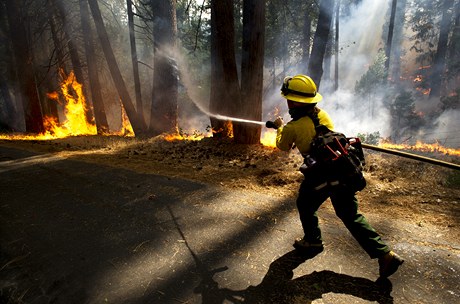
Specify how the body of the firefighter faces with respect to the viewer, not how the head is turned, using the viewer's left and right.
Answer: facing away from the viewer and to the left of the viewer

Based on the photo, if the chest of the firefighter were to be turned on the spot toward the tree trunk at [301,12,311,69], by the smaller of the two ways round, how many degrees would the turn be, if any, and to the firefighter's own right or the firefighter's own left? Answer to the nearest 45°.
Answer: approximately 45° to the firefighter's own right

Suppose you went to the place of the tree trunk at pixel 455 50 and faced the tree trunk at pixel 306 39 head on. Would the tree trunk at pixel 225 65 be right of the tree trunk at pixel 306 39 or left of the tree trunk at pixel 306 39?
left

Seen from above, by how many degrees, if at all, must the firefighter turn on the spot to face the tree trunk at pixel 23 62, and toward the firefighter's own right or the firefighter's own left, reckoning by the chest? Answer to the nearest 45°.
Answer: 0° — they already face it

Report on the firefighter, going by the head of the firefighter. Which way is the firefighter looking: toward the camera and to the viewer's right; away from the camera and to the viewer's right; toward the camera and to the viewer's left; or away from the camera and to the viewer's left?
away from the camera and to the viewer's left

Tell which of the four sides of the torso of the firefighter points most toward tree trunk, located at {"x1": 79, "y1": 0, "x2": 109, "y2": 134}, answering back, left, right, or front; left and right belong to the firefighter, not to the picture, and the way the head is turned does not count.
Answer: front

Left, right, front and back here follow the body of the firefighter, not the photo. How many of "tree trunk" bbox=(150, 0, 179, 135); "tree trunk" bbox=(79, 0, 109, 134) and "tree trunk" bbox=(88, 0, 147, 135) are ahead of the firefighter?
3

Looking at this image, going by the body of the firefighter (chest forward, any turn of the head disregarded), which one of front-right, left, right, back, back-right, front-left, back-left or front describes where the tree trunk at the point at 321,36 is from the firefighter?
front-right

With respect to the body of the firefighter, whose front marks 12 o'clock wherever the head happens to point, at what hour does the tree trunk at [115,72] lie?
The tree trunk is roughly at 12 o'clock from the firefighter.
